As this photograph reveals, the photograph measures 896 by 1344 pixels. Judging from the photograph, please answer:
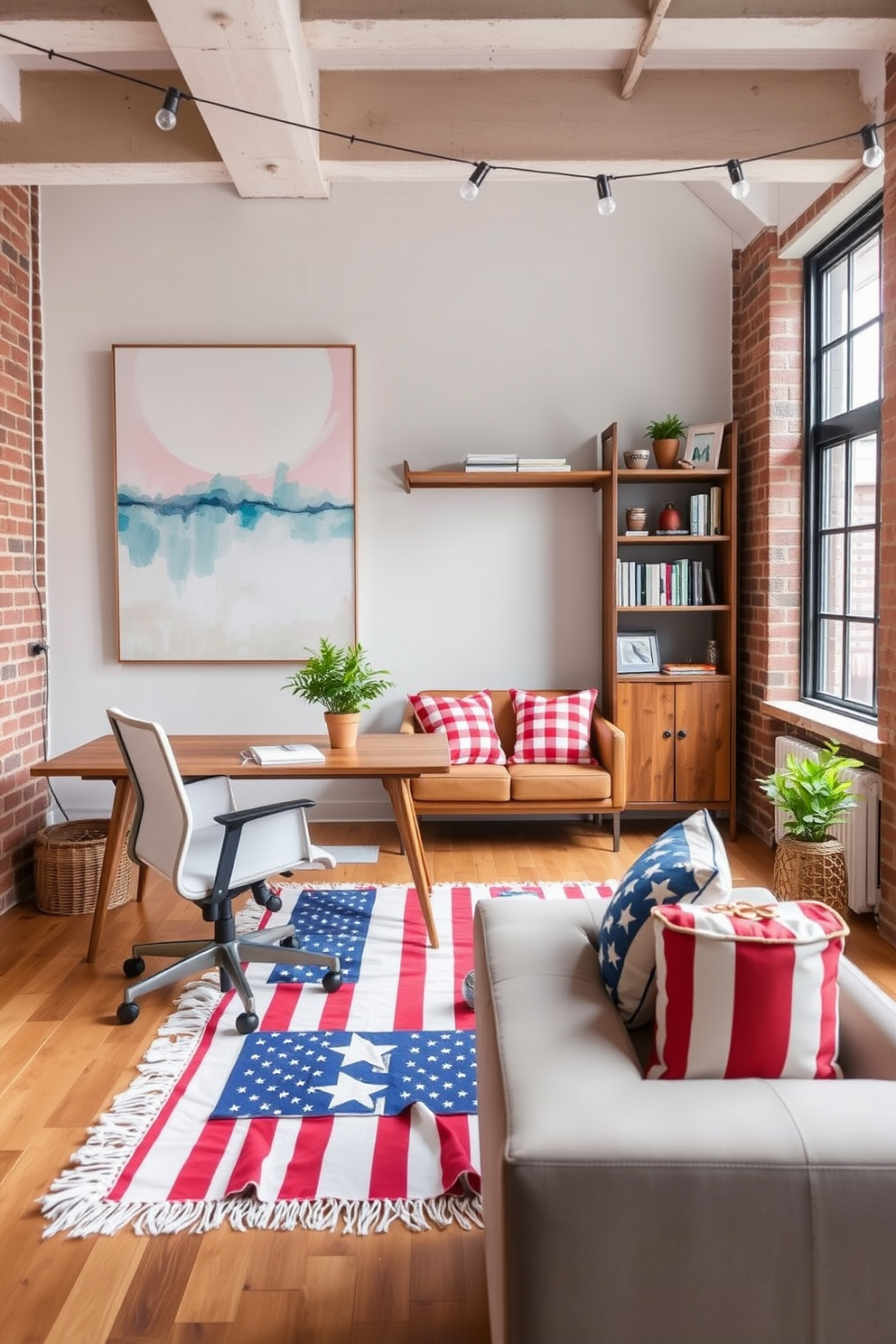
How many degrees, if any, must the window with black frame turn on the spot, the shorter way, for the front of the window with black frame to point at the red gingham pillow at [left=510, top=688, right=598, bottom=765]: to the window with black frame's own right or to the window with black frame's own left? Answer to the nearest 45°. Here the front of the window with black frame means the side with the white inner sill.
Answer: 0° — it already faces it

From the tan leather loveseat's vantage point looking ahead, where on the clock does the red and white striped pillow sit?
The red and white striped pillow is roughly at 12 o'clock from the tan leather loveseat.

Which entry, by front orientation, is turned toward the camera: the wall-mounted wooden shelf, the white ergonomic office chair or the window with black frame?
the wall-mounted wooden shelf

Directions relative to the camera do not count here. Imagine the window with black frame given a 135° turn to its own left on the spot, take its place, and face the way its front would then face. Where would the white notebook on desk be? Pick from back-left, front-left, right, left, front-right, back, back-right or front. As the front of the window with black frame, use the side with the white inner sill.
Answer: right

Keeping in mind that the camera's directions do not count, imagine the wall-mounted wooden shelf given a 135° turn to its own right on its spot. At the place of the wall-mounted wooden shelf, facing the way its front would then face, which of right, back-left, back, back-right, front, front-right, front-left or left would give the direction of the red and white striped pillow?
back-left

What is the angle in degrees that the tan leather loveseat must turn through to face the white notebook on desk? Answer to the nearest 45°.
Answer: approximately 45° to its right

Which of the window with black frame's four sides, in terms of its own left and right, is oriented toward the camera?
left

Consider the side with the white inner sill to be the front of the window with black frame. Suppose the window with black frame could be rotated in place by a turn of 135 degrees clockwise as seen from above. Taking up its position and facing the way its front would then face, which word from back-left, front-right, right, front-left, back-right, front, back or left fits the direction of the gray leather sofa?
back-right

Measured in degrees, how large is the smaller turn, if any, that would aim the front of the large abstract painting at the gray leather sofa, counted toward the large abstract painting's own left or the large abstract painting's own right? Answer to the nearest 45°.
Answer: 0° — it already faces it

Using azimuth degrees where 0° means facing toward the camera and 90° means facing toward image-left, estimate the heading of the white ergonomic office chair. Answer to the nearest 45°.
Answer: approximately 225°

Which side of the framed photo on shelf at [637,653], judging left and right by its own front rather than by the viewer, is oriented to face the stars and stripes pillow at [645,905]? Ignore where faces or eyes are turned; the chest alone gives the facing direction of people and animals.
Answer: front

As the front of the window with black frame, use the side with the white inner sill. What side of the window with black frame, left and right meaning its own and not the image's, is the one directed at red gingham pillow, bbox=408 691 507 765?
front

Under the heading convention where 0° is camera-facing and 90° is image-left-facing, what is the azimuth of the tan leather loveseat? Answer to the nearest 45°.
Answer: approximately 0°
